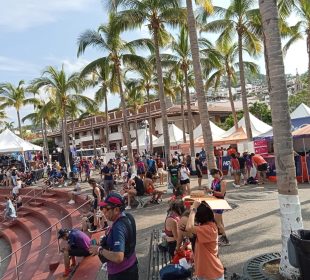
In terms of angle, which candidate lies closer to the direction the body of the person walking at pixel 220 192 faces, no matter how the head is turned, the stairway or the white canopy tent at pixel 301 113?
the stairway

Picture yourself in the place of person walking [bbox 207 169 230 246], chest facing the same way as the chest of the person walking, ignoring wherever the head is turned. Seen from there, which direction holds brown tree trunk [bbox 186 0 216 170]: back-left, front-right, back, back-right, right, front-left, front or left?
back-right

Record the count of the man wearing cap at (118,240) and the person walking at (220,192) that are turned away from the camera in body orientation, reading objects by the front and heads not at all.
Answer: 0

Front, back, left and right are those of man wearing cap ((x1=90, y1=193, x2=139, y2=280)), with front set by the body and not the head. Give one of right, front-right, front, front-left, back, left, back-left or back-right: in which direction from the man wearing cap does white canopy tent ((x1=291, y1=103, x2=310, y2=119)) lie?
back-right

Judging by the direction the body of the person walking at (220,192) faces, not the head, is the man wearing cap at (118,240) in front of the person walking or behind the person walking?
in front

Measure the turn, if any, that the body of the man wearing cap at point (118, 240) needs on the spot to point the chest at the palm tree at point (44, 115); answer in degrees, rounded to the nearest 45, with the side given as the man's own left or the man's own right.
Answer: approximately 90° to the man's own right

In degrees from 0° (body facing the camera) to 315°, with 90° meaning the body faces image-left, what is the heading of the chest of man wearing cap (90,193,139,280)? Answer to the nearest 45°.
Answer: approximately 90°

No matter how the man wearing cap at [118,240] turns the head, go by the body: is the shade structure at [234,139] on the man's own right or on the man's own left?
on the man's own right

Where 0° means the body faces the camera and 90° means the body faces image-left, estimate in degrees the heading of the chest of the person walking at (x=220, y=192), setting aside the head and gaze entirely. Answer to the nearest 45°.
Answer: approximately 45°

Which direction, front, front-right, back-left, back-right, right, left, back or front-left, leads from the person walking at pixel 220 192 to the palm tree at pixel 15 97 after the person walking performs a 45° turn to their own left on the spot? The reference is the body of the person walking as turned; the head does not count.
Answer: back-right

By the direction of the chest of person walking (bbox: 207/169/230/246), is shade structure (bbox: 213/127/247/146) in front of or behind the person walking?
behind

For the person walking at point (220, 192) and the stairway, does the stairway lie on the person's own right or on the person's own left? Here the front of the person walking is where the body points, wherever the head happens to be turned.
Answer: on the person's own right

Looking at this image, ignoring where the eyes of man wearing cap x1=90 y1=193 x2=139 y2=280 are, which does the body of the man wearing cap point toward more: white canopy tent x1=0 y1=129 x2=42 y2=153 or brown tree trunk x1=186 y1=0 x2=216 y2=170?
the white canopy tent
